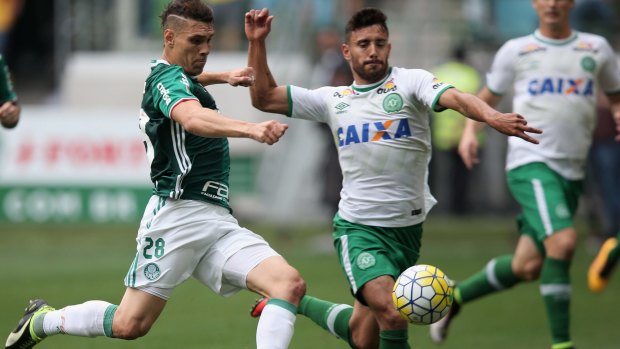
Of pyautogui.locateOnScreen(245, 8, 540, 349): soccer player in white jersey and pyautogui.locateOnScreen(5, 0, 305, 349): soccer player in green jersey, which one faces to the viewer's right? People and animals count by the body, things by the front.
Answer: the soccer player in green jersey

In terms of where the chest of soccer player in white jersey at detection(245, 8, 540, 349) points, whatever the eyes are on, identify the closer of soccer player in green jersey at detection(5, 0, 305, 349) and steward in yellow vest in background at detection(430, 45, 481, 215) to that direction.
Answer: the soccer player in green jersey

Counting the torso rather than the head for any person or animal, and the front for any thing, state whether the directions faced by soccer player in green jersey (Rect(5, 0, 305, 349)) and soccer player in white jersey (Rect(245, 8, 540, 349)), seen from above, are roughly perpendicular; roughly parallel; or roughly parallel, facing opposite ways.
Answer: roughly perpendicular

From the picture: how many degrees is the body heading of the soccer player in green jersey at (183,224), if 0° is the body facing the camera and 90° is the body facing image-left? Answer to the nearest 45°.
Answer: approximately 270°

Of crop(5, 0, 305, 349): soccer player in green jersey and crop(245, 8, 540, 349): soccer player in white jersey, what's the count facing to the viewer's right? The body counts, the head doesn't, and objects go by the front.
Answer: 1
